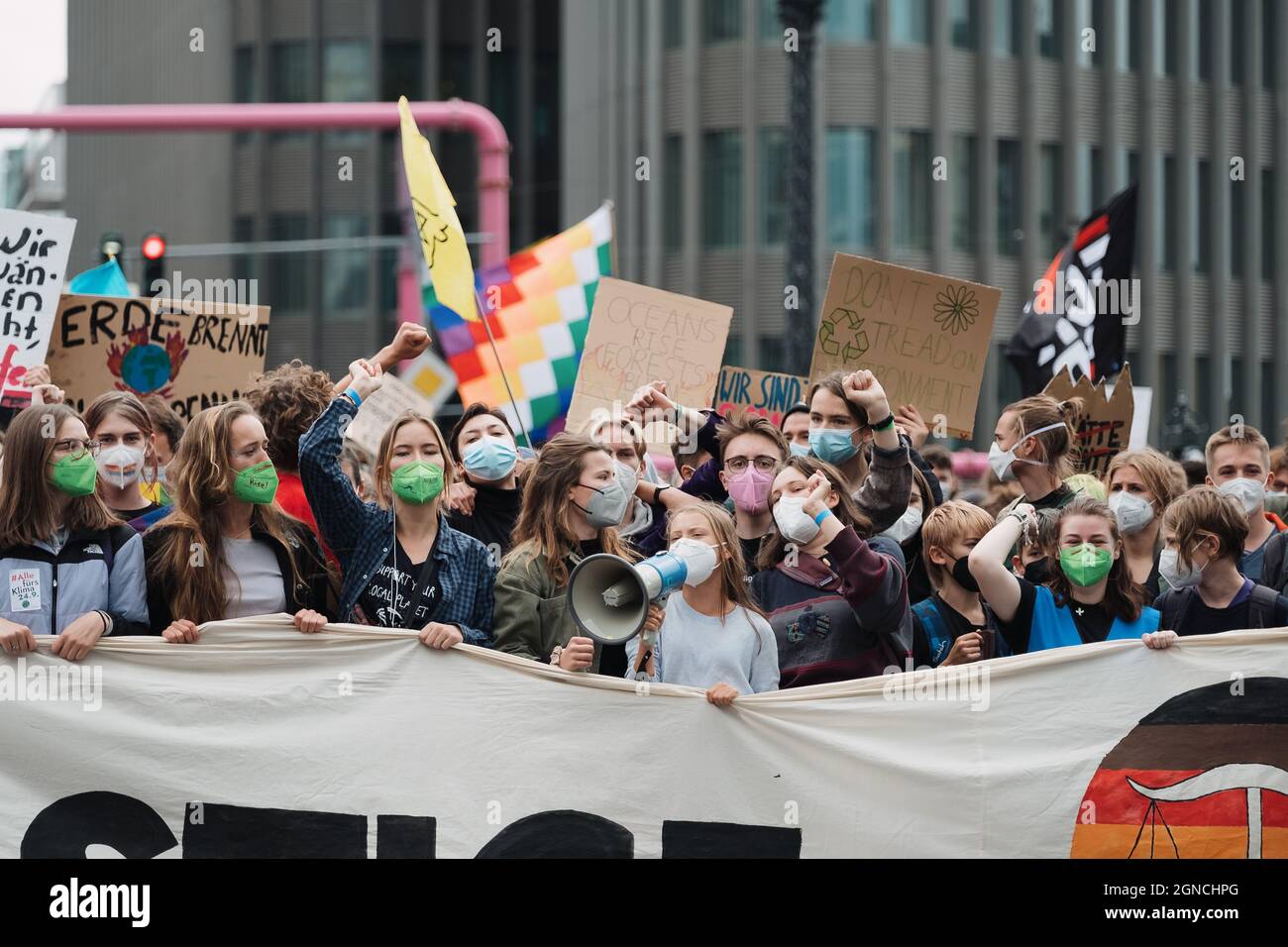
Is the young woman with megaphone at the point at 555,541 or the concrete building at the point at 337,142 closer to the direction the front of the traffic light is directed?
the young woman with megaphone

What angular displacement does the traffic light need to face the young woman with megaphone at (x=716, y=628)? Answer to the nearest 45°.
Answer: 0° — it already faces them

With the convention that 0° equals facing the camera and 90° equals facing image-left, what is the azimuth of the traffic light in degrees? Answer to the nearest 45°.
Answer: approximately 0°

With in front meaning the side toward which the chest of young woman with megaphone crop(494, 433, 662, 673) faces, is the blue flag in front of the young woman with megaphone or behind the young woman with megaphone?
behind

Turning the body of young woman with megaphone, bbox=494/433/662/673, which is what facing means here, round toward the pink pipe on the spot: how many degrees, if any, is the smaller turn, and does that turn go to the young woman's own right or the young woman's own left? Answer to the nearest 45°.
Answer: approximately 135° to the young woman's own left

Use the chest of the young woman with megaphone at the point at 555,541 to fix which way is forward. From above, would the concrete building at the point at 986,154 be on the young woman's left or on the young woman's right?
on the young woman's left

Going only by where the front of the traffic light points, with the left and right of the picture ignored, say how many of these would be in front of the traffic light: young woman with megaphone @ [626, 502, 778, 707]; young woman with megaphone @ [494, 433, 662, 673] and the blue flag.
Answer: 3

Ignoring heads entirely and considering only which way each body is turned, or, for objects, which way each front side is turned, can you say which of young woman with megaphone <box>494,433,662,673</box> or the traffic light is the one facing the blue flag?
the traffic light

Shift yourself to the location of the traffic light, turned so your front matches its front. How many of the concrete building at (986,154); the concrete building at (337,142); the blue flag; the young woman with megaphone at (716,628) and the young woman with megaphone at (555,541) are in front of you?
3

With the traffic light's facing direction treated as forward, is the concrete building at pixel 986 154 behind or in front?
behind
